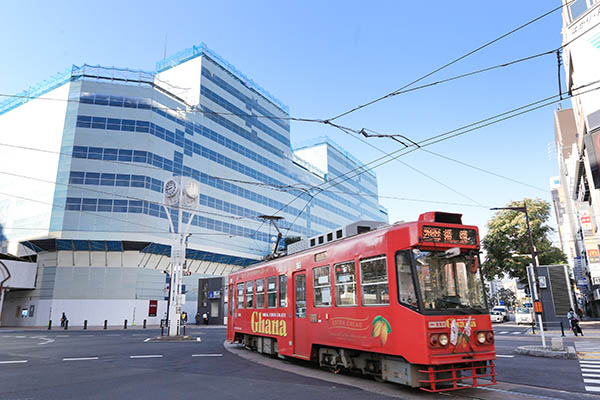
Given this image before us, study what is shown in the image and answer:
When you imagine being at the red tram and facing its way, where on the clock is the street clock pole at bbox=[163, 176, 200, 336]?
The street clock pole is roughly at 6 o'clock from the red tram.

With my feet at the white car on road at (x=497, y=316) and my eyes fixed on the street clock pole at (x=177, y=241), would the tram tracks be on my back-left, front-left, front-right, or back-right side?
front-left

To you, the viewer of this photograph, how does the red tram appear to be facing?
facing the viewer and to the right of the viewer

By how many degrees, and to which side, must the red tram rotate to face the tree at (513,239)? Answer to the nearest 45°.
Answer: approximately 90° to its left

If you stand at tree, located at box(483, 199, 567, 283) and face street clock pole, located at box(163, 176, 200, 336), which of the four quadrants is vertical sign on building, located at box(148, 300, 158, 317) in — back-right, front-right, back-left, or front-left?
front-right

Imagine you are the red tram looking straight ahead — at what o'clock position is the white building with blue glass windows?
The white building with blue glass windows is roughly at 6 o'clock from the red tram.

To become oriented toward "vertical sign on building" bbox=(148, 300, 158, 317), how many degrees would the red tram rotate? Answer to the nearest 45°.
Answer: approximately 180°
